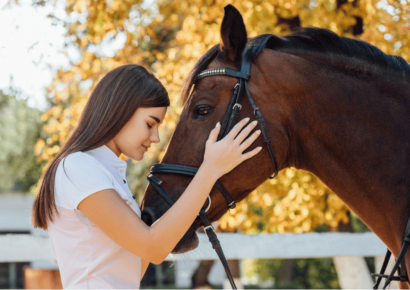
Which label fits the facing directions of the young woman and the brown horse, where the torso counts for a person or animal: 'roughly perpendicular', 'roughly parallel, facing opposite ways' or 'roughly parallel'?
roughly parallel, facing opposite ways

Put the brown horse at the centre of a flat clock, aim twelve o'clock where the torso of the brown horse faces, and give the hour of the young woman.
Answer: The young woman is roughly at 11 o'clock from the brown horse.

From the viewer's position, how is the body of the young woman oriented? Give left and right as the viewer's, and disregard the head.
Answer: facing to the right of the viewer

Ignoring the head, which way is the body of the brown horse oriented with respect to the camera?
to the viewer's left

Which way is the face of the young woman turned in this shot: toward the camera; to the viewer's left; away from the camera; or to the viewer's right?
to the viewer's right

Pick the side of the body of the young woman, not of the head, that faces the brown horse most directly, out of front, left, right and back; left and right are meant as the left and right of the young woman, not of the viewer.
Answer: front

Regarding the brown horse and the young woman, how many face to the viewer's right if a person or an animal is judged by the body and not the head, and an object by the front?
1

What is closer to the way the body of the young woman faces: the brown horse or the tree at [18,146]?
the brown horse

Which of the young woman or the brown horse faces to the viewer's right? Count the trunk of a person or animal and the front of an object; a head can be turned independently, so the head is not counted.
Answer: the young woman
